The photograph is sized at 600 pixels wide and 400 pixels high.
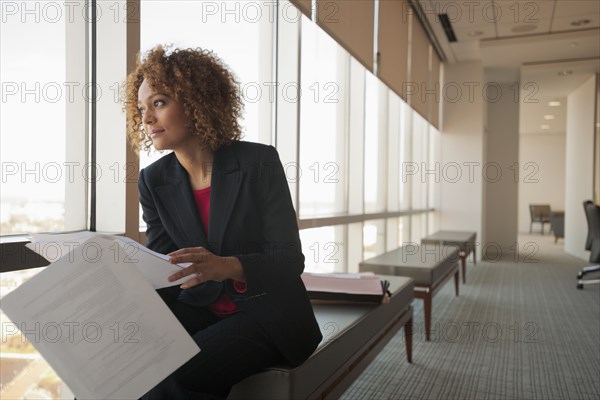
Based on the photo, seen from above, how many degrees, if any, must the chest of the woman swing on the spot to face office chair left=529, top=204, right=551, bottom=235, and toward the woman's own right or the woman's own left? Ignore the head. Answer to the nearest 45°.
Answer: approximately 180°

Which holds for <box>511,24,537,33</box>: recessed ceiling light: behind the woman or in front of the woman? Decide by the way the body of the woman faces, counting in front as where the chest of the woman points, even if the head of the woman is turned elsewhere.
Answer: behind

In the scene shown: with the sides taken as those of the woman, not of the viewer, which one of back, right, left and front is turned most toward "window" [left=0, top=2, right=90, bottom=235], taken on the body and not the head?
right

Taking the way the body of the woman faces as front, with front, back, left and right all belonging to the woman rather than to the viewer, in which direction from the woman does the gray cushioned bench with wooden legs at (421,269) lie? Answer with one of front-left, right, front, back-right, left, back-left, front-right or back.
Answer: back

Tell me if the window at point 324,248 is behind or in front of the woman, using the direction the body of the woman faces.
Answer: behind

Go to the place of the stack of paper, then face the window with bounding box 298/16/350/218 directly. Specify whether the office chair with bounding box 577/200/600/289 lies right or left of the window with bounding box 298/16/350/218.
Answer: right
